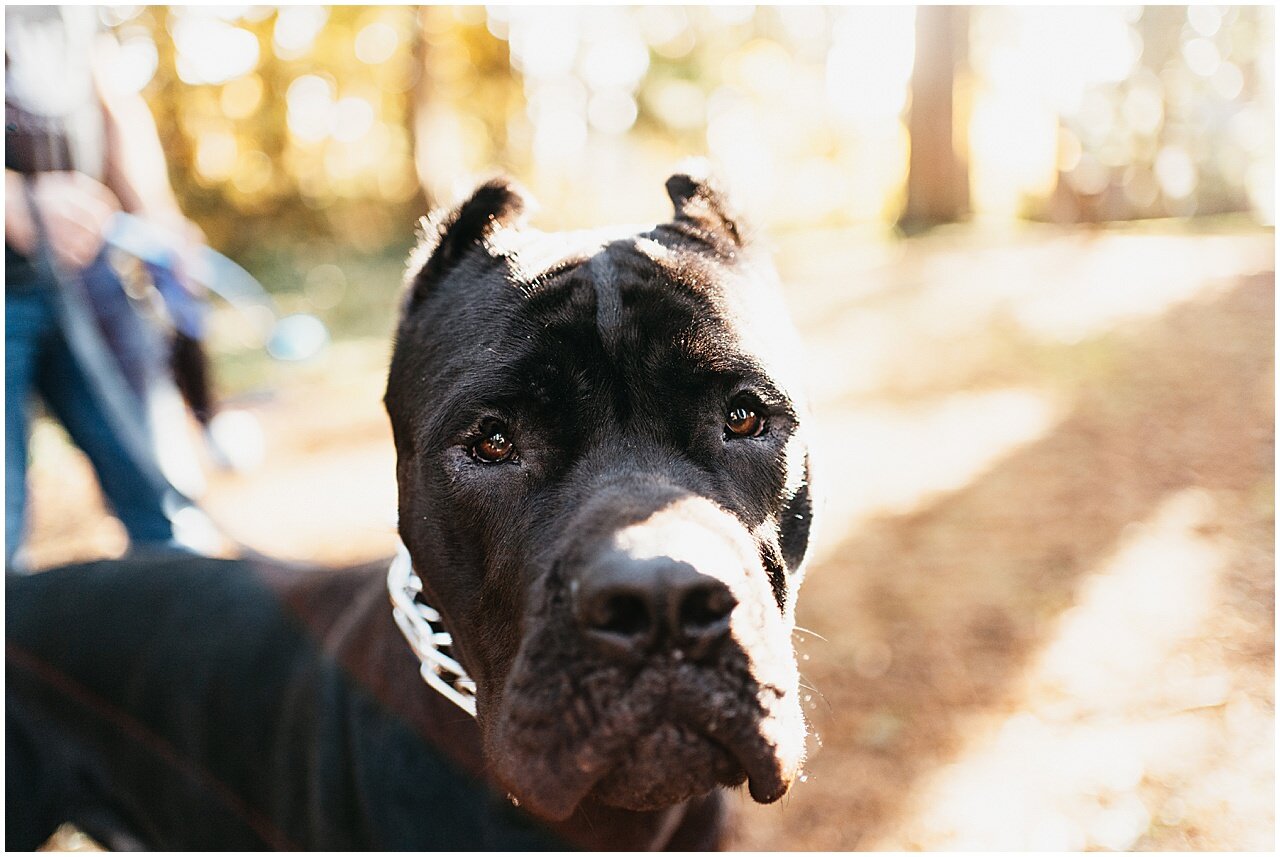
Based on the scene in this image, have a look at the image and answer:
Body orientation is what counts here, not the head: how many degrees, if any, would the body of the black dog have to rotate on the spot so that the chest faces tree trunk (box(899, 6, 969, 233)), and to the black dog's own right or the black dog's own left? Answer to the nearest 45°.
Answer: approximately 90° to the black dog's own left

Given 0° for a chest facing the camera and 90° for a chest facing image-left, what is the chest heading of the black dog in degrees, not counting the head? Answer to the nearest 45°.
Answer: approximately 315°
